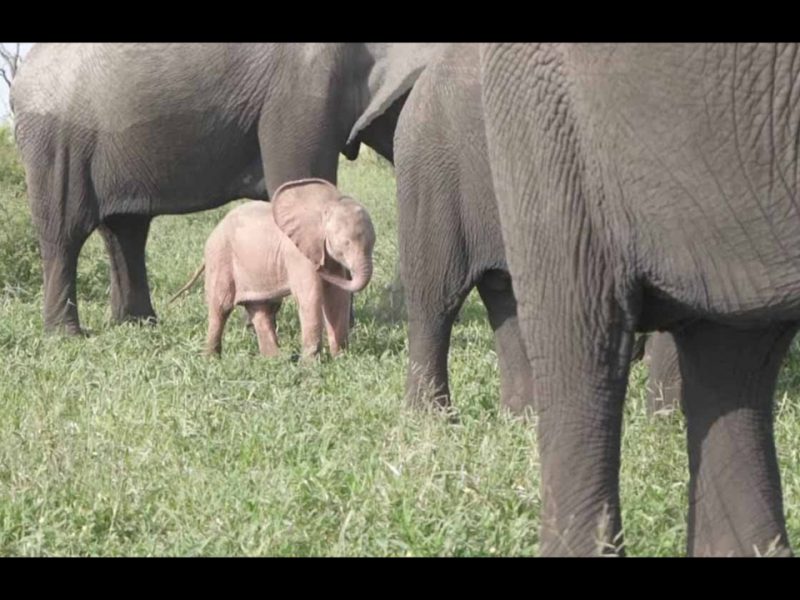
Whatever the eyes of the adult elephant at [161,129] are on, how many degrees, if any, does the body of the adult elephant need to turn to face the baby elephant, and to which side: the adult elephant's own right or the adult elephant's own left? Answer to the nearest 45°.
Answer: approximately 45° to the adult elephant's own right

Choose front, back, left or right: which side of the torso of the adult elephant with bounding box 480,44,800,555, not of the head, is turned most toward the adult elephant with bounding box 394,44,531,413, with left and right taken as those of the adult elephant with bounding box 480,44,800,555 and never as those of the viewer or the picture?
left

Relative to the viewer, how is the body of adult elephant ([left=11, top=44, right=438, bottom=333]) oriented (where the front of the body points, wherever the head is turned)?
to the viewer's right

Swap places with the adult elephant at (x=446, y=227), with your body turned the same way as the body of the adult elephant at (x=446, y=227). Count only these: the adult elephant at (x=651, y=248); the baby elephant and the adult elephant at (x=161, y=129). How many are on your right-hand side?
1
